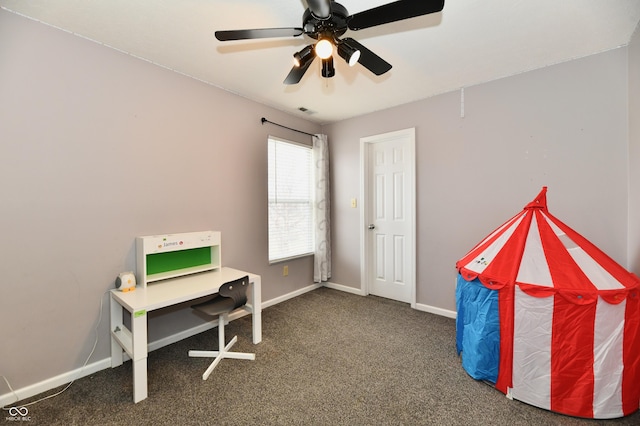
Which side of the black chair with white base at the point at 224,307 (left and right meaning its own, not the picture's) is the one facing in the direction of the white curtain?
right

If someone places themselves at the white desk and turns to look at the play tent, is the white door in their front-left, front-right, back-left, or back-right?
front-left

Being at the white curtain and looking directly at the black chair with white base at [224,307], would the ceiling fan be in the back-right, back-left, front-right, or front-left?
front-left

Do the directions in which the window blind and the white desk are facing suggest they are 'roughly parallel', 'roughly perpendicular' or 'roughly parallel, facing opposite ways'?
roughly parallel

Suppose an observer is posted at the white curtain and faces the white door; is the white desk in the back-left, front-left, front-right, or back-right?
back-right

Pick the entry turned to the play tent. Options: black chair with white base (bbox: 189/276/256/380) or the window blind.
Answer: the window blind

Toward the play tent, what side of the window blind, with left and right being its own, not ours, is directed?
front

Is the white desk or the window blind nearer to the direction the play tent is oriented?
the white desk

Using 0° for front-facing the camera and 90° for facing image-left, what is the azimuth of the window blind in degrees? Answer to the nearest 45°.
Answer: approximately 315°

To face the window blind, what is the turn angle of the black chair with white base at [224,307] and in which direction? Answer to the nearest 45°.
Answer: approximately 90° to its right

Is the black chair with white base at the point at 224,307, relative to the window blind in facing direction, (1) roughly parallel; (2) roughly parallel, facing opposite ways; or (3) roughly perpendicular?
roughly parallel, facing opposite ways

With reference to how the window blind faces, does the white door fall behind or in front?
in front

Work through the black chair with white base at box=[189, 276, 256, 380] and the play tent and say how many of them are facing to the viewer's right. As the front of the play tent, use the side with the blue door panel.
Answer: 0

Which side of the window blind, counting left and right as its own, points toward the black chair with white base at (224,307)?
right

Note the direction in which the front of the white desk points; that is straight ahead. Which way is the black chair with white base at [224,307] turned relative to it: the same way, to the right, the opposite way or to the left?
the opposite way

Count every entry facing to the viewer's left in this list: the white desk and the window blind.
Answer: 0
